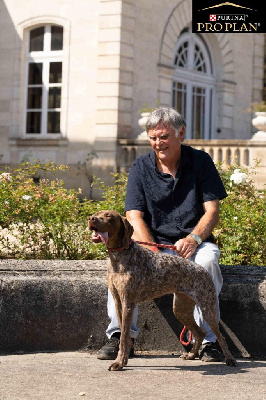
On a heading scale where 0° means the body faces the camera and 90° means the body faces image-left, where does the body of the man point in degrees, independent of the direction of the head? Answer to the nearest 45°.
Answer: approximately 0°

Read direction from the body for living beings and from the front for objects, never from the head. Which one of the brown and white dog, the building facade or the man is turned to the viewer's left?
the brown and white dog

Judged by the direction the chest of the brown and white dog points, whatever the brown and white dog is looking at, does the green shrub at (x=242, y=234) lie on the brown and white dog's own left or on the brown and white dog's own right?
on the brown and white dog's own right

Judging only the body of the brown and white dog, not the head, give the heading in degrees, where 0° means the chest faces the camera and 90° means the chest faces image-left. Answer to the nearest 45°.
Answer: approximately 90°

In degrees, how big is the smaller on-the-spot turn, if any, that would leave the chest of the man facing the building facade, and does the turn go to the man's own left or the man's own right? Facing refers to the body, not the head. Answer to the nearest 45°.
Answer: approximately 180°
